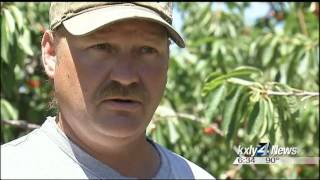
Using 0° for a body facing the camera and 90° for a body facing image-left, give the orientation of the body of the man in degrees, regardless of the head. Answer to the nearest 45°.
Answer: approximately 315°
